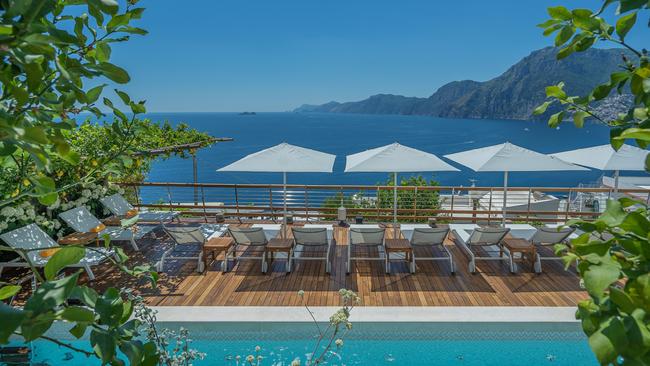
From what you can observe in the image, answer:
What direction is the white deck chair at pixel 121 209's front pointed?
to the viewer's right

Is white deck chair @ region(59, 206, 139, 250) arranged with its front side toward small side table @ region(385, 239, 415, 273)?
yes

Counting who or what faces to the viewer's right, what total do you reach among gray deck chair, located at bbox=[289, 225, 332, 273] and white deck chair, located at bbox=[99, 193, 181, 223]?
1

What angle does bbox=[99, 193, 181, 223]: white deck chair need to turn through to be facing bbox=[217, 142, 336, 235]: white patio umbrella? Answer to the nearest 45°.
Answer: approximately 45° to its right

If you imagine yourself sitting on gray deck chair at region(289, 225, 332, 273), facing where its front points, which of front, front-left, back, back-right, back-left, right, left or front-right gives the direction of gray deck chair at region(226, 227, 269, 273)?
left

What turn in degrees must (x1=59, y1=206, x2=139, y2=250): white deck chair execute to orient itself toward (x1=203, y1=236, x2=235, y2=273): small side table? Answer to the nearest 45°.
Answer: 0° — it already faces it

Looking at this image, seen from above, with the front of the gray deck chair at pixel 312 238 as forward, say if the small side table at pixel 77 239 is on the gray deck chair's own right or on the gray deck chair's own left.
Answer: on the gray deck chair's own left

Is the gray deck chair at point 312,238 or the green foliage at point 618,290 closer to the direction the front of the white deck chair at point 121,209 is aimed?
the gray deck chair

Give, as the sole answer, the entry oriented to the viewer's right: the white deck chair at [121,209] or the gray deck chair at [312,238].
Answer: the white deck chair at [121,209]

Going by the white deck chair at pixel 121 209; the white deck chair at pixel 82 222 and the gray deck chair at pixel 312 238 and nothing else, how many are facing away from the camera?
1

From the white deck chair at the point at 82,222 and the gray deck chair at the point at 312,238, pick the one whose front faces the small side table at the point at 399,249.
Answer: the white deck chair at the point at 82,222

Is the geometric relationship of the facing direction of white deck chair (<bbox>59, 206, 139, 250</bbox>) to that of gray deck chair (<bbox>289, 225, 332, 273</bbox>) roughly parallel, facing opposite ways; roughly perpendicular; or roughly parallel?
roughly perpendicular

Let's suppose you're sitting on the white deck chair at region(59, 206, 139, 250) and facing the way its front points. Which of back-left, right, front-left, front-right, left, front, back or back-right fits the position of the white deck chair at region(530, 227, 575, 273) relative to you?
front

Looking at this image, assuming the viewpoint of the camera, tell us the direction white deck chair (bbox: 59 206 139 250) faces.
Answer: facing the viewer and to the right of the viewer

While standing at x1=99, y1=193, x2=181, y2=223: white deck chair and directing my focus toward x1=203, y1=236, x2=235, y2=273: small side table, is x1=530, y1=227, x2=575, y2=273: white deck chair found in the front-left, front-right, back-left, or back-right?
front-left

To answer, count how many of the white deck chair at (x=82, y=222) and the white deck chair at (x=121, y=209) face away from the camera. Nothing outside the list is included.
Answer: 0

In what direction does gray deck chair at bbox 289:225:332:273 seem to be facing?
away from the camera
